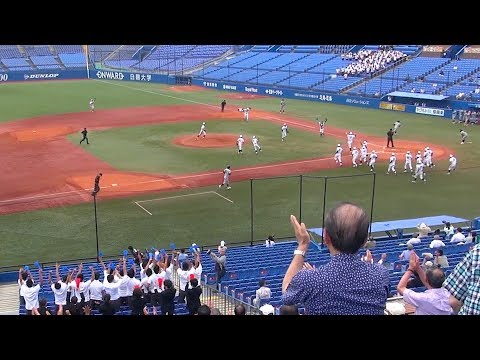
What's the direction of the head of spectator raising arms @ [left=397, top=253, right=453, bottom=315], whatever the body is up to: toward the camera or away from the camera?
away from the camera

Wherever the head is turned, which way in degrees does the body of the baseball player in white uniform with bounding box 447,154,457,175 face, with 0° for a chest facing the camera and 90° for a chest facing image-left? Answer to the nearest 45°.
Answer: approximately 90°

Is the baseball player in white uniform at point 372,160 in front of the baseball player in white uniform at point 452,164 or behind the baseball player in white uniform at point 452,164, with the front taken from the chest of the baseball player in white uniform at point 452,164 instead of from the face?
in front

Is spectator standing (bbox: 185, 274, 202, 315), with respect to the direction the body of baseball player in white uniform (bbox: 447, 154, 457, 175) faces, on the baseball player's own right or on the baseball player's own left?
on the baseball player's own left

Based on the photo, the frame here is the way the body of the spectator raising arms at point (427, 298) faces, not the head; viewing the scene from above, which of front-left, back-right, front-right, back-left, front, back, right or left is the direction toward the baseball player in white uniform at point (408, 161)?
front-right

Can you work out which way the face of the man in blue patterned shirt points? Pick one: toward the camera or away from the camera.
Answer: away from the camera

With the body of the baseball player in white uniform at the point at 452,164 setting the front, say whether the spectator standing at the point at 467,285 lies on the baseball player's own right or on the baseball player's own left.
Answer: on the baseball player's own left

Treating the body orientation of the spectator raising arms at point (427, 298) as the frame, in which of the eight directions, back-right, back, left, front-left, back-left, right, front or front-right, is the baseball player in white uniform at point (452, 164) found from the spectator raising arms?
front-right

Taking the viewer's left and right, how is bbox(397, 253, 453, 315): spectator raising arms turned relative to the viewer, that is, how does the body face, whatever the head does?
facing away from the viewer and to the left of the viewer
